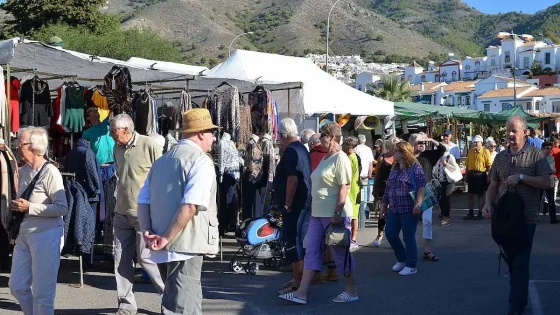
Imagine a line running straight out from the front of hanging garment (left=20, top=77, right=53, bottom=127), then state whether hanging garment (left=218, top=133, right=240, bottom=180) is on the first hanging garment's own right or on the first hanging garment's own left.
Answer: on the first hanging garment's own left

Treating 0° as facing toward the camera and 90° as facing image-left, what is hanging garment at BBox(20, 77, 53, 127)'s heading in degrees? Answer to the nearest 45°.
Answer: approximately 0°

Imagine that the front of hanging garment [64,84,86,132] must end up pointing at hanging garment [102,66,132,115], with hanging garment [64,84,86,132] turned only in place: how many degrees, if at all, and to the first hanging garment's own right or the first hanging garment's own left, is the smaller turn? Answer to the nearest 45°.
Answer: approximately 45° to the first hanging garment's own left

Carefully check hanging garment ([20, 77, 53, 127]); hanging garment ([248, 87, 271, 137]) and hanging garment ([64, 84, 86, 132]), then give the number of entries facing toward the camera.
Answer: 3

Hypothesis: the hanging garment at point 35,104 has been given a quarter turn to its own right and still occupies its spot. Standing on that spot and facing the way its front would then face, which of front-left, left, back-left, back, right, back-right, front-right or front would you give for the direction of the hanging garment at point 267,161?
back

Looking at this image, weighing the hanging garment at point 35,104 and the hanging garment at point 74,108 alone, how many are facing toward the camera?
2

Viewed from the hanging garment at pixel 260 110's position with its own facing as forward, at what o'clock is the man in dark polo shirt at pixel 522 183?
The man in dark polo shirt is roughly at 11 o'clock from the hanging garment.

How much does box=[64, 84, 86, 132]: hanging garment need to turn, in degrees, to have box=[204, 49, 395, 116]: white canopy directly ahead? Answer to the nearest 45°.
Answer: approximately 135° to its left

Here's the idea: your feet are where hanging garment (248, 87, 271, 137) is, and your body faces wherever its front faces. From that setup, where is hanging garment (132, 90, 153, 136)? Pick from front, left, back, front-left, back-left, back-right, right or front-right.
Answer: front-right
